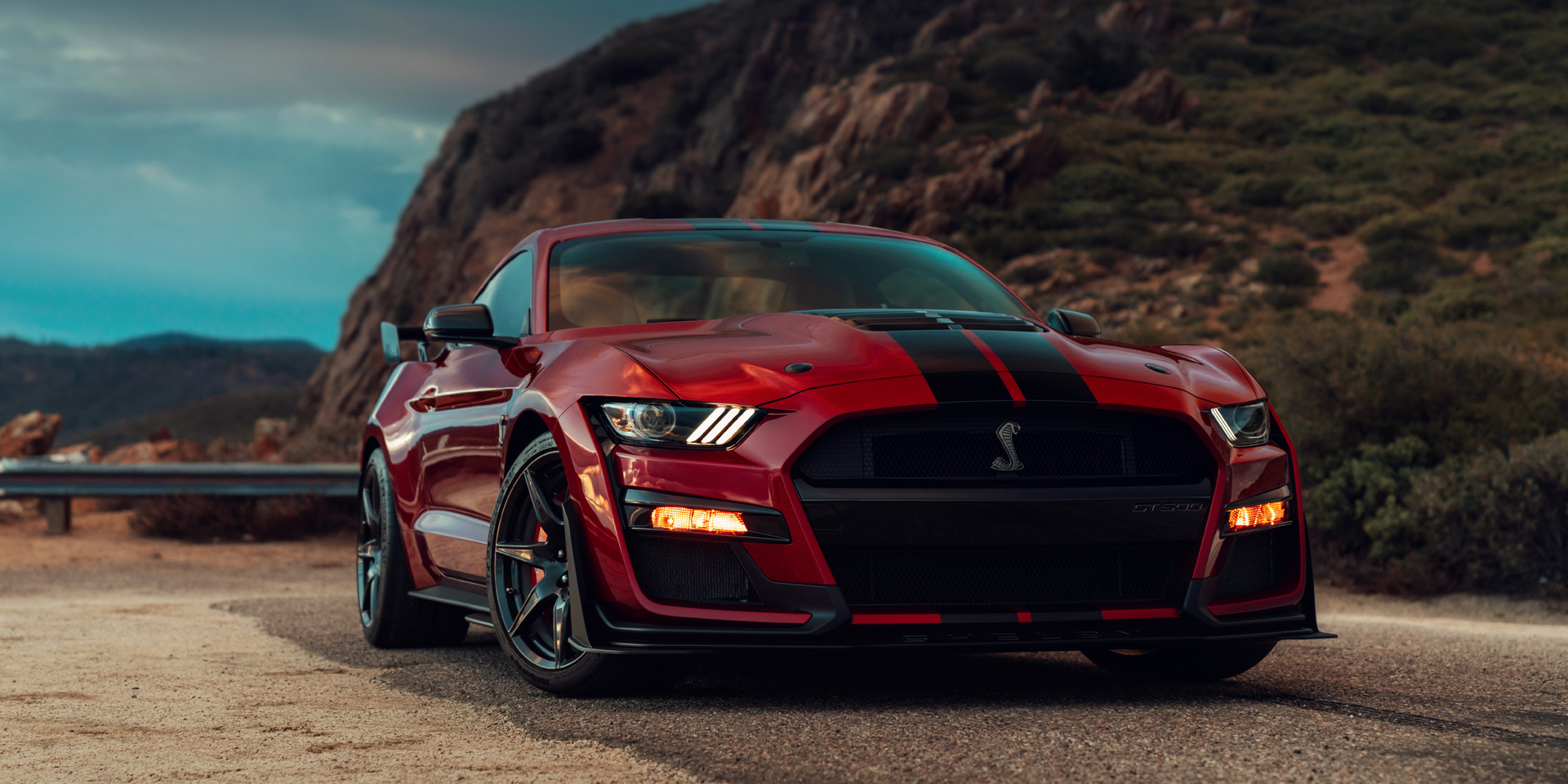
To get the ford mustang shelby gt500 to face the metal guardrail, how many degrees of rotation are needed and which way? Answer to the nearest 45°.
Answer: approximately 180°

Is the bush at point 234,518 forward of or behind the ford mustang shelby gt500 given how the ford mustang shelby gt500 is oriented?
behind

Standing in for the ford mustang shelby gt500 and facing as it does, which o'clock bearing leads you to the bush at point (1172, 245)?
The bush is roughly at 8 o'clock from the ford mustang shelby gt500.

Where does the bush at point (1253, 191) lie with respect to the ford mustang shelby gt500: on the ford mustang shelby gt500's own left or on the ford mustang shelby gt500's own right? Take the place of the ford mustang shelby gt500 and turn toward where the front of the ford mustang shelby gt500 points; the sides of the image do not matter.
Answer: on the ford mustang shelby gt500's own left

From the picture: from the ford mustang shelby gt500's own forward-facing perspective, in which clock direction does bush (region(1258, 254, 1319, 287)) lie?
The bush is roughly at 8 o'clock from the ford mustang shelby gt500.

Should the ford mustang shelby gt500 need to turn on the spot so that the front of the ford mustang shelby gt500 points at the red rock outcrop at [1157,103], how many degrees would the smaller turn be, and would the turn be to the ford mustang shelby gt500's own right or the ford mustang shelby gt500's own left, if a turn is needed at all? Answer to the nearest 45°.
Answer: approximately 135° to the ford mustang shelby gt500's own left

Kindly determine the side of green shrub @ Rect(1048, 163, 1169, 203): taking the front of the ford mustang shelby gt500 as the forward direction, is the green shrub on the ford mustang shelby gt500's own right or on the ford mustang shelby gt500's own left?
on the ford mustang shelby gt500's own left

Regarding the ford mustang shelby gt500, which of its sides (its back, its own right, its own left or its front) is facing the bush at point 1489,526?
left

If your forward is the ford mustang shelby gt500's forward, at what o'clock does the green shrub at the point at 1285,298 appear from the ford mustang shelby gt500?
The green shrub is roughly at 8 o'clock from the ford mustang shelby gt500.

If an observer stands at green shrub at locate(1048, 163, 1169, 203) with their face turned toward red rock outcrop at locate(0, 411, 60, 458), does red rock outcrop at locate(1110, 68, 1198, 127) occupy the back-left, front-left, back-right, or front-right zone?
back-right

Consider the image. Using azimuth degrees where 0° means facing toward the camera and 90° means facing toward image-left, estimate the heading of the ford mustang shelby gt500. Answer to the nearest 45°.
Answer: approximately 315°

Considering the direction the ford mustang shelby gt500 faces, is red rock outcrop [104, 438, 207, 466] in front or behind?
behind

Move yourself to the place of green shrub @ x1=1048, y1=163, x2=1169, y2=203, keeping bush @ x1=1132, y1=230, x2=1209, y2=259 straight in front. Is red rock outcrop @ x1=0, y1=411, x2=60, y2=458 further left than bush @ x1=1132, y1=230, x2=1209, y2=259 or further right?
right
